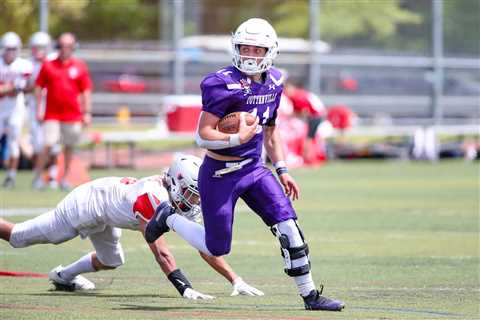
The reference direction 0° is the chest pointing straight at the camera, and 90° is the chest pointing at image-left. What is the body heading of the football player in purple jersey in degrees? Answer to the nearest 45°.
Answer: approximately 315°

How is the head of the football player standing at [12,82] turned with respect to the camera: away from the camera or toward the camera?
toward the camera

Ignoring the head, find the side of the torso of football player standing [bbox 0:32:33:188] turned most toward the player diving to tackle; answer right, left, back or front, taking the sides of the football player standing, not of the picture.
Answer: front

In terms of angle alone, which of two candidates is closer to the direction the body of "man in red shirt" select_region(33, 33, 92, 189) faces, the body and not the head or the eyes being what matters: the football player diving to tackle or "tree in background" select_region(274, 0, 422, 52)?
the football player diving to tackle

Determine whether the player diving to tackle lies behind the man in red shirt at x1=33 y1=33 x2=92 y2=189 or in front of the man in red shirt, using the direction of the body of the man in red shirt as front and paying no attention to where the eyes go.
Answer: in front

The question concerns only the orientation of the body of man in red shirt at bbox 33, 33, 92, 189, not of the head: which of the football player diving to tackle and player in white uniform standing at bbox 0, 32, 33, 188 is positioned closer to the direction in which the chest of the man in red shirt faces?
the football player diving to tackle

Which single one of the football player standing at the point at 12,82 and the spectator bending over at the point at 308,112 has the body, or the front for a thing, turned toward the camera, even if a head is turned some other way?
the football player standing at the point at 12,82

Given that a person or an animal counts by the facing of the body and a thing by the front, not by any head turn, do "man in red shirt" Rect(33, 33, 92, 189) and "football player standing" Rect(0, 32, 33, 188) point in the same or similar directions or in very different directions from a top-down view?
same or similar directions

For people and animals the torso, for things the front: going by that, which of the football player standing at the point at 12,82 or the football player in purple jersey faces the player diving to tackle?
the football player standing

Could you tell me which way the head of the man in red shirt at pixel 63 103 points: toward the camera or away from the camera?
toward the camera

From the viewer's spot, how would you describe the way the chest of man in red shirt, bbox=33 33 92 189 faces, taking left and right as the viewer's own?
facing the viewer

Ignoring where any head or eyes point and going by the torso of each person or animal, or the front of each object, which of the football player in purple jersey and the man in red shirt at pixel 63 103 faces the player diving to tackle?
the man in red shirt

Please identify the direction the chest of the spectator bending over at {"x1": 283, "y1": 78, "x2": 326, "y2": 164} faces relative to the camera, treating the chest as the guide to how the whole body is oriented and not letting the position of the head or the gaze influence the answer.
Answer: to the viewer's left

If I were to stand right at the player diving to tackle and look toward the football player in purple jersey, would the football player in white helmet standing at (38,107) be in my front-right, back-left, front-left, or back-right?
back-left
